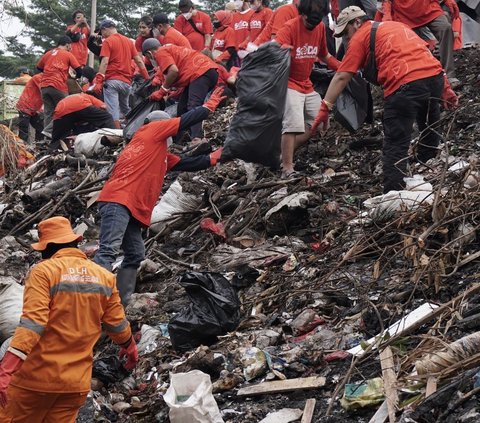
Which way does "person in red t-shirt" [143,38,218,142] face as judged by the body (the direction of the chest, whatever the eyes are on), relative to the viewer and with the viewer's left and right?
facing to the left of the viewer

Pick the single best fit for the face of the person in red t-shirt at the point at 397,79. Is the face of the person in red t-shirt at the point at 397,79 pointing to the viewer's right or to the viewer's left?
to the viewer's left

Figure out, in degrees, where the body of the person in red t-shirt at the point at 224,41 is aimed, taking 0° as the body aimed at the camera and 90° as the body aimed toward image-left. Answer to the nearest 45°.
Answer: approximately 45°

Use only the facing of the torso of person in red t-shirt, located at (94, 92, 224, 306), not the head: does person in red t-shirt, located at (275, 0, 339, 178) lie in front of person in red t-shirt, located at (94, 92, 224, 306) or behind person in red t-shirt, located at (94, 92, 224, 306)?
in front

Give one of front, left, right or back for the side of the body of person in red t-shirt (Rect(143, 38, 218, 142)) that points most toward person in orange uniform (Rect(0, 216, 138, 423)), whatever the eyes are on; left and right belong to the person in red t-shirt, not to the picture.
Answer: left

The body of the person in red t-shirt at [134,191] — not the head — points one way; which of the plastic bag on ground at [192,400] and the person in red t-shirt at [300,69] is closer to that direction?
the person in red t-shirt

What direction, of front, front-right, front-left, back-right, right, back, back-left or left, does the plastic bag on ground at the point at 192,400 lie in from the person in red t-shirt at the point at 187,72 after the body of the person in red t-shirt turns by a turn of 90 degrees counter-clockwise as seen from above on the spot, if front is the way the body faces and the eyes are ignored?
front

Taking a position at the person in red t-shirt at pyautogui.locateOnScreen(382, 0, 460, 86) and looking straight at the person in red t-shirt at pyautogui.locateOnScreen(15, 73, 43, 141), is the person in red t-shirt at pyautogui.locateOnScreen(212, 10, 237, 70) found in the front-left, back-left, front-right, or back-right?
front-right

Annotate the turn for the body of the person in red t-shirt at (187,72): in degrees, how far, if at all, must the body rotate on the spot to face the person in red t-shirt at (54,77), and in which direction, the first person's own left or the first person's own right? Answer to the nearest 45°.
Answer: approximately 45° to the first person's own right

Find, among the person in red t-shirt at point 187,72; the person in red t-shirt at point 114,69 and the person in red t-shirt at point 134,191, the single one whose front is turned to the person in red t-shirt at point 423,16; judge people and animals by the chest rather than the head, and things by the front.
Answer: the person in red t-shirt at point 134,191

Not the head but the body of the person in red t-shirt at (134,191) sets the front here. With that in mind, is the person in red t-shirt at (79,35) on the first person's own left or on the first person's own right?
on the first person's own left

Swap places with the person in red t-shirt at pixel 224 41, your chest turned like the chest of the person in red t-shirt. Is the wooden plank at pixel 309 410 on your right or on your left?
on your left

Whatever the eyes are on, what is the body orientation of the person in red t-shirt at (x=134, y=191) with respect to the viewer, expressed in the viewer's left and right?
facing away from the viewer and to the right of the viewer

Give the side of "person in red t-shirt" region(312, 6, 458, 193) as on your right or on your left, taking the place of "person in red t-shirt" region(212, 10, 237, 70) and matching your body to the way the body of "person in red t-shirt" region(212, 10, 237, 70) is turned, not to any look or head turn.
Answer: on your left

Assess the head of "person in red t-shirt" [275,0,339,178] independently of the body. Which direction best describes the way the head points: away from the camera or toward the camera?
toward the camera

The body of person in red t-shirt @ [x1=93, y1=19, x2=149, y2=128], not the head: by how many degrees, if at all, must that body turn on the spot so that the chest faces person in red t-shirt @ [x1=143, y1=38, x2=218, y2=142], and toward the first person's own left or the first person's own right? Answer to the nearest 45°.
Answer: approximately 90° to the first person's own right

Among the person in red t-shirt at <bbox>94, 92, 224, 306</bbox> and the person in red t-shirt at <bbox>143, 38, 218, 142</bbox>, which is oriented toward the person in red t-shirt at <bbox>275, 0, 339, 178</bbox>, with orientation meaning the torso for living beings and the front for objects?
the person in red t-shirt at <bbox>94, 92, 224, 306</bbox>

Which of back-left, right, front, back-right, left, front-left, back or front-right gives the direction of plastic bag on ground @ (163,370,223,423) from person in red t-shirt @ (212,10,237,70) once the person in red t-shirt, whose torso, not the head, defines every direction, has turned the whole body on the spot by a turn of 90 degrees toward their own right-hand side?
back-left
